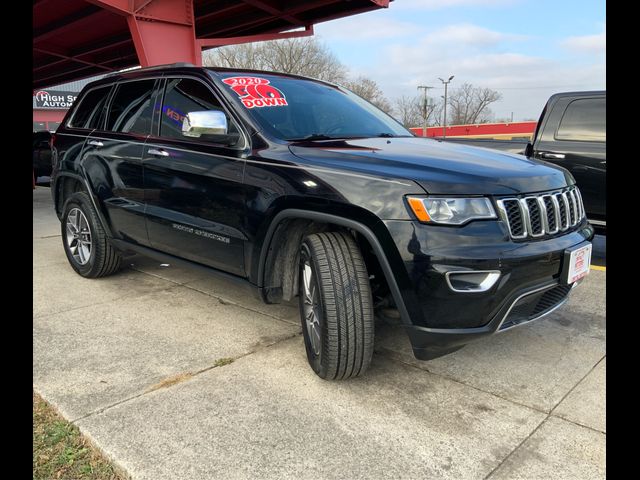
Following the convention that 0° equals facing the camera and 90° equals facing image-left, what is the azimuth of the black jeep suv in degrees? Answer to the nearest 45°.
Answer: approximately 315°

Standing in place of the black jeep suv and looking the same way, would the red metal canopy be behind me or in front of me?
behind

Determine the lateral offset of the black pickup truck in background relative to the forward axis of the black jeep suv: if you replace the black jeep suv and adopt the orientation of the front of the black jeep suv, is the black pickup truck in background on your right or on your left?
on your left
